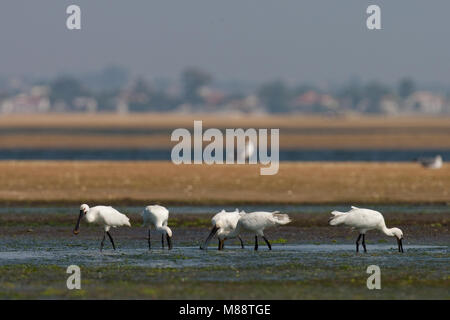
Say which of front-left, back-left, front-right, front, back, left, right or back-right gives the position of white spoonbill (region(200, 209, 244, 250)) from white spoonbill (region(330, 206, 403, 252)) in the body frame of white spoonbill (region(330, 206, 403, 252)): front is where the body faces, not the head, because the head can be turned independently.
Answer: back

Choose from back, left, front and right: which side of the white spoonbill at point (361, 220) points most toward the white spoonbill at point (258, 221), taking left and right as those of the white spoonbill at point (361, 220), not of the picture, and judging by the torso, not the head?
back

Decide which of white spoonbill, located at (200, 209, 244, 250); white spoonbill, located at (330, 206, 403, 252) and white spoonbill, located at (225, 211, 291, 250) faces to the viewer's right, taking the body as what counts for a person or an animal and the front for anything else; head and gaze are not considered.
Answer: white spoonbill, located at (330, 206, 403, 252)

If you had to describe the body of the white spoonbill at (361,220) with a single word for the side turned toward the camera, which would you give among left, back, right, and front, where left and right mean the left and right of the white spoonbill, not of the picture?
right

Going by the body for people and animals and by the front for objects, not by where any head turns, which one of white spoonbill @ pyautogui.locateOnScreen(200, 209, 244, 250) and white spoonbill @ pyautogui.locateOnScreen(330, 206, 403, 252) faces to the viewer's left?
white spoonbill @ pyautogui.locateOnScreen(200, 209, 244, 250)

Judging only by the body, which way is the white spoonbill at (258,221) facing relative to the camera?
to the viewer's left

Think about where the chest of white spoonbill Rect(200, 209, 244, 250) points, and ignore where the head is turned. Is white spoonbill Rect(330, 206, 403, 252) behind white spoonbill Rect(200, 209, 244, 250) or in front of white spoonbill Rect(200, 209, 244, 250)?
behind

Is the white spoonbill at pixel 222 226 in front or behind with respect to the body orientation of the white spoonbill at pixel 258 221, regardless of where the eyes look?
in front

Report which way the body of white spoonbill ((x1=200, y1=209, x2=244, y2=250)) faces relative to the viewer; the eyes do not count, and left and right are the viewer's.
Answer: facing to the left of the viewer

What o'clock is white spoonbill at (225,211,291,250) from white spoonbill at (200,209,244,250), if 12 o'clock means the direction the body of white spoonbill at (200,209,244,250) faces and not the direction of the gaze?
white spoonbill at (225,211,291,250) is roughly at 7 o'clock from white spoonbill at (200,209,244,250).
